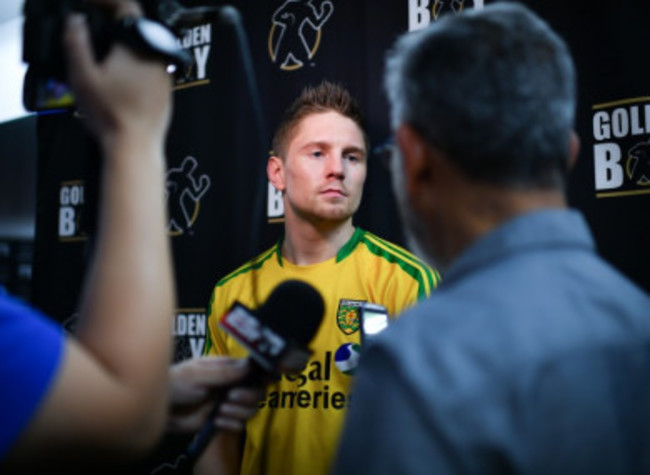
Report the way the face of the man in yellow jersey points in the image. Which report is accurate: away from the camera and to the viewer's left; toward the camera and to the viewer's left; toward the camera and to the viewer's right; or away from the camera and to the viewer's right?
toward the camera and to the viewer's right

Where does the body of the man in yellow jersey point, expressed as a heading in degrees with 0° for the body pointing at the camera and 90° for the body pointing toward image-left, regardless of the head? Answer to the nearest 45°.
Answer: approximately 0°
